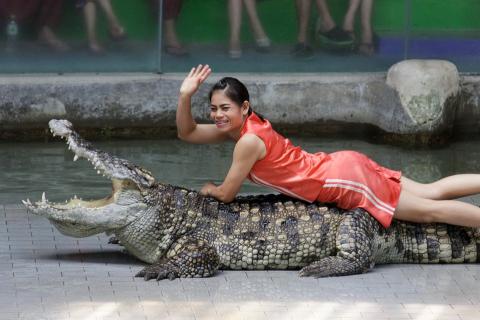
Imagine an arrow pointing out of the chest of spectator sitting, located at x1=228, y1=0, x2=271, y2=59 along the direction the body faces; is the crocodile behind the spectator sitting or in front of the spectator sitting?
in front

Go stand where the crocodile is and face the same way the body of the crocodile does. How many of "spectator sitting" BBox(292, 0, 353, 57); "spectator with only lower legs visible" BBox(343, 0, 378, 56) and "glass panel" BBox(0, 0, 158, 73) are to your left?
0

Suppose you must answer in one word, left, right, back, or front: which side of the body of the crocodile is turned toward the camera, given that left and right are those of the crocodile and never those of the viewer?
left

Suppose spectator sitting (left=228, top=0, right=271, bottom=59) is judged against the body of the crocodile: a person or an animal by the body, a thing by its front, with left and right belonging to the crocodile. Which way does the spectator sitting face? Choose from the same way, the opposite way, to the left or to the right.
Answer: to the left

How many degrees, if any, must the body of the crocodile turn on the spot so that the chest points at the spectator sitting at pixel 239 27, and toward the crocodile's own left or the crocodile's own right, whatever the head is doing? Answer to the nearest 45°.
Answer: approximately 90° to the crocodile's own right

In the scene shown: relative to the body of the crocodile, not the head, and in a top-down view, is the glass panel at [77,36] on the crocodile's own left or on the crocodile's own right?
on the crocodile's own right

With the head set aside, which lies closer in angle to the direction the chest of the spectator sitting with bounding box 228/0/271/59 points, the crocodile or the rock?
the crocodile

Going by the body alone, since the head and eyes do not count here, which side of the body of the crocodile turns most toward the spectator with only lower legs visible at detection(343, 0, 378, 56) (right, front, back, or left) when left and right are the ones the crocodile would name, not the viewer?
right

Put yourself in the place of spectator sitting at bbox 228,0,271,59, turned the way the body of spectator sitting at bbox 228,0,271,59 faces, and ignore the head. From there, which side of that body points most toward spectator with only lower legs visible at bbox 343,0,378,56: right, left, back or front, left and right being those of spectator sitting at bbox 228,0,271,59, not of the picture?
left

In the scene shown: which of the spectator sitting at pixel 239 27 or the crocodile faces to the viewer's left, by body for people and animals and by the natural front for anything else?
the crocodile

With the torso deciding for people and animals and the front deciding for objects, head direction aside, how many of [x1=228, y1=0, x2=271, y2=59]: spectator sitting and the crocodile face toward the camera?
1

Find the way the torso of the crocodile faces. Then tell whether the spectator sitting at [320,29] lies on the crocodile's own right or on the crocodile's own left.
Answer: on the crocodile's own right

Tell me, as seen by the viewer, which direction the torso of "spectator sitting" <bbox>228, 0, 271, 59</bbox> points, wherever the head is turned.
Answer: toward the camera

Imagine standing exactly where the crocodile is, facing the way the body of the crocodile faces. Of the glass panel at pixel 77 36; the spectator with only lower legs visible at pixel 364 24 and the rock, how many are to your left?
0
